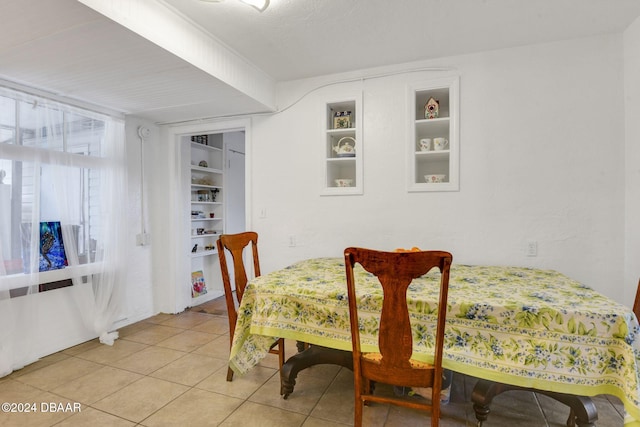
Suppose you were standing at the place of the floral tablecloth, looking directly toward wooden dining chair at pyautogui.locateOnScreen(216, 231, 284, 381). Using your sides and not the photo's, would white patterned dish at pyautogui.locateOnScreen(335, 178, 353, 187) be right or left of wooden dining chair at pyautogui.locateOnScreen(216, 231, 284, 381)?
right

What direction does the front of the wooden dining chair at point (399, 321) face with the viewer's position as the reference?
facing away from the viewer

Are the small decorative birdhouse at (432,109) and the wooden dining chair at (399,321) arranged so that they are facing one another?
yes

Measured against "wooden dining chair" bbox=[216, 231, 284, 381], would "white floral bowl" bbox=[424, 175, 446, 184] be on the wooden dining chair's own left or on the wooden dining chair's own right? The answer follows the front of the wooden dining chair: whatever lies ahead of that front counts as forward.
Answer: on the wooden dining chair's own left

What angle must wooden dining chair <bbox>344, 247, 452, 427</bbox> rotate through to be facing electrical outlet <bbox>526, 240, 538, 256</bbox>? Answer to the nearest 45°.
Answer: approximately 45° to its right

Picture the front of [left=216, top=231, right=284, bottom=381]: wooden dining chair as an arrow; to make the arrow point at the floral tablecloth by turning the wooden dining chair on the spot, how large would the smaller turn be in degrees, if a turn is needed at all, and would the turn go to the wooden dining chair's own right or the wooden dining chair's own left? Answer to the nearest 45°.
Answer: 0° — it already faces it

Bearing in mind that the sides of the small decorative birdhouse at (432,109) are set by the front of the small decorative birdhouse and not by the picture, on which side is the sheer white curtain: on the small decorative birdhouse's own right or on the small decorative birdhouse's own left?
on the small decorative birdhouse's own right

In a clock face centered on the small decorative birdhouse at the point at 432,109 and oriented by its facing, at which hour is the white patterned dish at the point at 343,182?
The white patterned dish is roughly at 3 o'clock from the small decorative birdhouse.

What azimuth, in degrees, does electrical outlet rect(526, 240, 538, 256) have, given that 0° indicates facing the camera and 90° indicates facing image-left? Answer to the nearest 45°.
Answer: approximately 0°

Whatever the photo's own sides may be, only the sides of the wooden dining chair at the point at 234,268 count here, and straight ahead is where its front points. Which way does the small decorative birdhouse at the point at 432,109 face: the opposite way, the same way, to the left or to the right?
to the right

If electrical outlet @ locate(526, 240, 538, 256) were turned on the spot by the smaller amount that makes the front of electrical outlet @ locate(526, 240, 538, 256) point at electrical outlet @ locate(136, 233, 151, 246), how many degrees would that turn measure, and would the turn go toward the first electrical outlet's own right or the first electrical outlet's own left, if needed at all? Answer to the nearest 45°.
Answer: approximately 90° to the first electrical outlet's own right

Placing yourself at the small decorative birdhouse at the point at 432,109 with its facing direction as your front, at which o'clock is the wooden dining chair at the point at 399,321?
The wooden dining chair is roughly at 12 o'clock from the small decorative birdhouse.

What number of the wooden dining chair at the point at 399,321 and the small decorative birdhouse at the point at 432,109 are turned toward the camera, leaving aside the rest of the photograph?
1

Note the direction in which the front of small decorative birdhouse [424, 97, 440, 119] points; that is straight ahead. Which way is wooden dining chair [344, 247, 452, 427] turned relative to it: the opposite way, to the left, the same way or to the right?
the opposite way
